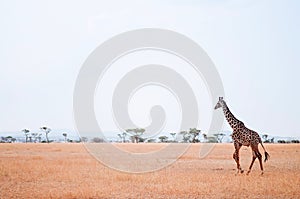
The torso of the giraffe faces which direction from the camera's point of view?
to the viewer's left
